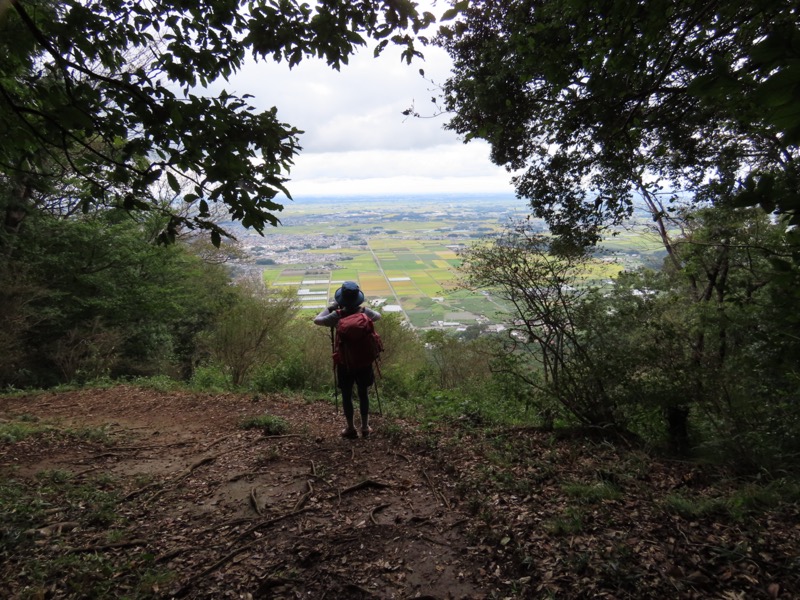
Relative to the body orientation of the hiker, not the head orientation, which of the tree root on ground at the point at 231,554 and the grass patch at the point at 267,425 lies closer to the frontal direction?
the grass patch

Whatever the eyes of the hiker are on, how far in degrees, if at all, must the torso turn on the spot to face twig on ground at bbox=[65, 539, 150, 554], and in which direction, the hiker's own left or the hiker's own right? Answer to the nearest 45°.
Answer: approximately 135° to the hiker's own left

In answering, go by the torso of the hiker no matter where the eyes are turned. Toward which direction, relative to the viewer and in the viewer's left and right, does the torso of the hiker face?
facing away from the viewer

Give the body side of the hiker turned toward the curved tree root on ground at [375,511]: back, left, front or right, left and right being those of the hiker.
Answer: back

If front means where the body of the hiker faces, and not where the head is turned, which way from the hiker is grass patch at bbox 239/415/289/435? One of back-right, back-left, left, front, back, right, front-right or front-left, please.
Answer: front-left

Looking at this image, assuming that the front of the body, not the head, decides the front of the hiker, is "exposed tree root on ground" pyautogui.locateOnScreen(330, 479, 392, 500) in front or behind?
behind

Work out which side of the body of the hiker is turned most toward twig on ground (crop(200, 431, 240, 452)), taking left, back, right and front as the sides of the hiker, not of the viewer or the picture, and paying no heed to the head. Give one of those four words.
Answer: left
